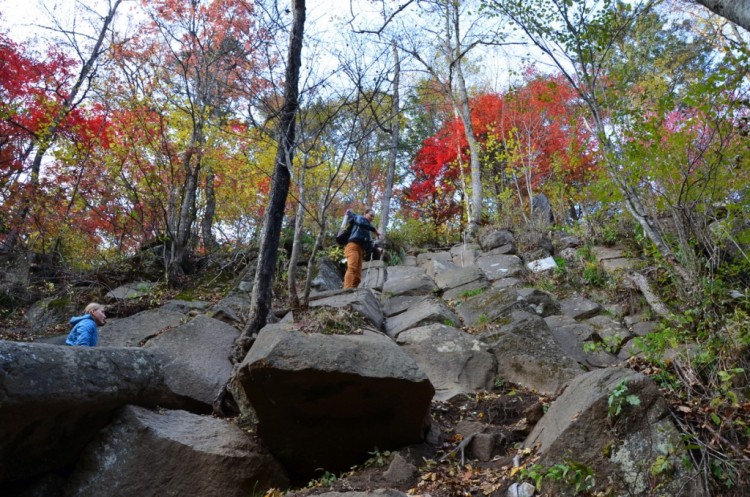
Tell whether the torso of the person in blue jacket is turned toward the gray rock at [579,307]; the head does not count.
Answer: yes

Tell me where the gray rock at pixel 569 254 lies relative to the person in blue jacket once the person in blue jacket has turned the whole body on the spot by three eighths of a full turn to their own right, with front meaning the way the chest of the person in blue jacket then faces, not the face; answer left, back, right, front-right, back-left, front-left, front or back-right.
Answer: back-left

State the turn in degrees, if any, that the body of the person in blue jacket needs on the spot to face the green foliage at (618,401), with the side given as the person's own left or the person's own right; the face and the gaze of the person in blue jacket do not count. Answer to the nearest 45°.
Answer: approximately 45° to the person's own right

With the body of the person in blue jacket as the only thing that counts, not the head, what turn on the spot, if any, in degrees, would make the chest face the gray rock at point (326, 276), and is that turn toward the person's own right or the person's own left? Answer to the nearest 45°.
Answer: approximately 45° to the person's own left

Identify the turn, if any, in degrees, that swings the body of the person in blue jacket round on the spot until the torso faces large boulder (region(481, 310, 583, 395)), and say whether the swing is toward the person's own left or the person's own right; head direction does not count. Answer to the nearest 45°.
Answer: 0° — they already face it

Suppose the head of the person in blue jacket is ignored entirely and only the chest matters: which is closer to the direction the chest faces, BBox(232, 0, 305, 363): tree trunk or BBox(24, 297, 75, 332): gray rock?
the tree trunk

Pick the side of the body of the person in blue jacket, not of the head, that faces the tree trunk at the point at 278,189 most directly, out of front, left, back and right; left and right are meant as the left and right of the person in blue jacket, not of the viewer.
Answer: front

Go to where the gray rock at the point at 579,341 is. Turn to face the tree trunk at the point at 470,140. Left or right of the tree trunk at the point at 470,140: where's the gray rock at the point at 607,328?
right

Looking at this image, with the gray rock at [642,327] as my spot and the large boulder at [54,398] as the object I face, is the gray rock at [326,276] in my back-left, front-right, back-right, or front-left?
front-right

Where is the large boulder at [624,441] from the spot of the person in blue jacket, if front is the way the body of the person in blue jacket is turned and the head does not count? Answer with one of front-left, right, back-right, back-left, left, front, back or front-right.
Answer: front-right

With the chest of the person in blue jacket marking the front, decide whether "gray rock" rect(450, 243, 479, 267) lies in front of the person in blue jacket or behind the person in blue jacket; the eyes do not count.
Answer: in front

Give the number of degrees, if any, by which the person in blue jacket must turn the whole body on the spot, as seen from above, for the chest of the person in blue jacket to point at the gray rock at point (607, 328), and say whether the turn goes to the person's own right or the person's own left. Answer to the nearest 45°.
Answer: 0° — they already face it

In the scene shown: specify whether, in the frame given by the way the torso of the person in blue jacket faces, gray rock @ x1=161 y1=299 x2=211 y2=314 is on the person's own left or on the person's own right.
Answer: on the person's own left

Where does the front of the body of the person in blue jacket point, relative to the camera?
to the viewer's right

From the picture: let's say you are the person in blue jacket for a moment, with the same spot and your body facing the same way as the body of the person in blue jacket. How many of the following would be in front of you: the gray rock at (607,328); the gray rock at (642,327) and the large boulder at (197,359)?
3

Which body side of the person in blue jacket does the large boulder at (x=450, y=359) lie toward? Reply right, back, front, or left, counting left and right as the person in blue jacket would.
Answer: front

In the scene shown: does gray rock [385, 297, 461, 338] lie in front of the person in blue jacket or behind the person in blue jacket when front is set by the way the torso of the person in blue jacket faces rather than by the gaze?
in front
